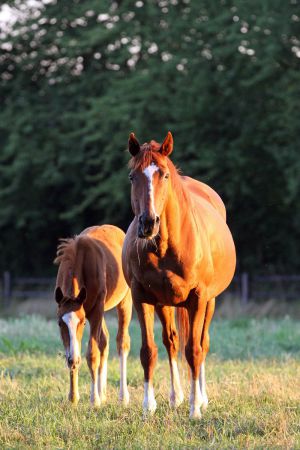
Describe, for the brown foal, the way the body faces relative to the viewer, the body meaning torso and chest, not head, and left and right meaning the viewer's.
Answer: facing the viewer and to the left of the viewer

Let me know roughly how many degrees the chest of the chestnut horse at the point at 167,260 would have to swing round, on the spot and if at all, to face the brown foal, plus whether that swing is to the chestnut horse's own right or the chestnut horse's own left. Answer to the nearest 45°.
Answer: approximately 135° to the chestnut horse's own right

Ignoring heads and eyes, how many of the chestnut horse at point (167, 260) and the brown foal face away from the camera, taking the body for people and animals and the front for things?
0

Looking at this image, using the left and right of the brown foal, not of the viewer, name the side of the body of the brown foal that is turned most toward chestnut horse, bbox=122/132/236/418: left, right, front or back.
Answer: left

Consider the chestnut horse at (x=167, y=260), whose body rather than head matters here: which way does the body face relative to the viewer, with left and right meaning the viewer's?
facing the viewer
